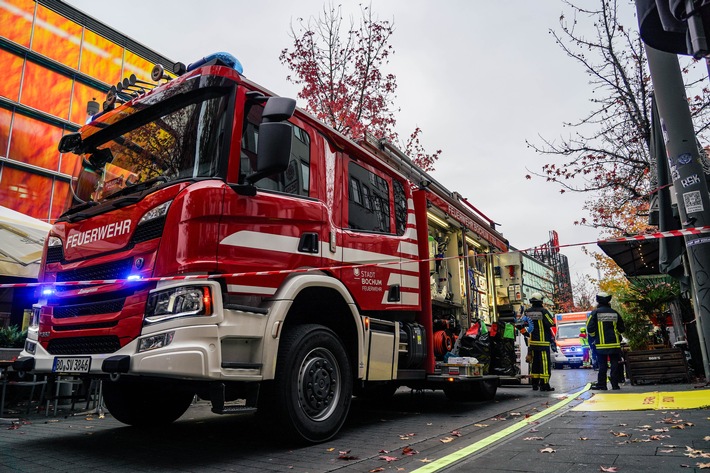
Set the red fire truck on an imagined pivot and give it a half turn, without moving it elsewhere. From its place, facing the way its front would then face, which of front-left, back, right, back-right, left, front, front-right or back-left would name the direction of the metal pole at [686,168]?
front-right

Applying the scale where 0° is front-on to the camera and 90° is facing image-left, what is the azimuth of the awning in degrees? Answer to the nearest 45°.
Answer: approximately 90°

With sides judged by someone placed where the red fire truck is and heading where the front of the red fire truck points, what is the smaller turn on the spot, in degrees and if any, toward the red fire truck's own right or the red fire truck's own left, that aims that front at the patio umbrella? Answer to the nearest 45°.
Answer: approximately 90° to the red fire truck's own right

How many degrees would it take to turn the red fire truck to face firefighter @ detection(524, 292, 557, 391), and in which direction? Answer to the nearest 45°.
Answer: approximately 180°

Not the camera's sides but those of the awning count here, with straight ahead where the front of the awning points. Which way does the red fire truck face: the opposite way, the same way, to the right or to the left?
to the left

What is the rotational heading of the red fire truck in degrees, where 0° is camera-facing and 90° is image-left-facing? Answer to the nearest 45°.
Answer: approximately 45°

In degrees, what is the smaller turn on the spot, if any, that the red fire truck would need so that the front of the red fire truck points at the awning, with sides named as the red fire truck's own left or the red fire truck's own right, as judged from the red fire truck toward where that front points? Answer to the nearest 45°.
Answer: approximately 180°

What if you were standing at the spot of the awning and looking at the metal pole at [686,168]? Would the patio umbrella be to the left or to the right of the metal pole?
right

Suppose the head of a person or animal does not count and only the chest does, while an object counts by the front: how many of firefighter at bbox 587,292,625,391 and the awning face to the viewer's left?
1
